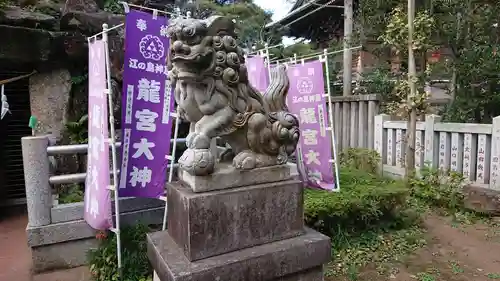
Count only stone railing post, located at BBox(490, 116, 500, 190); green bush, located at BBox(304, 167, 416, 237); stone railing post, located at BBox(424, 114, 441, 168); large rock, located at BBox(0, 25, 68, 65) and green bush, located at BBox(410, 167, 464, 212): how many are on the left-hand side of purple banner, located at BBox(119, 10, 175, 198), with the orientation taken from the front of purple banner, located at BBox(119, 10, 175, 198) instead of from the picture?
4

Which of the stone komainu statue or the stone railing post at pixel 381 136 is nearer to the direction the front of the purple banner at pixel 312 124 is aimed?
the stone komainu statue

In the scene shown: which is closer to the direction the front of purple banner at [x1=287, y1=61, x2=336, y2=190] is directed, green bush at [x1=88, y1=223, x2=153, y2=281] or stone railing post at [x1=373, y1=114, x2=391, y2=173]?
the green bush

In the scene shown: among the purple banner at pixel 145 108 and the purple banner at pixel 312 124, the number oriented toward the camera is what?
2

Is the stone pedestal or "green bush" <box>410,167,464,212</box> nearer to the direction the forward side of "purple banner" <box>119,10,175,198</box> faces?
the stone pedestal

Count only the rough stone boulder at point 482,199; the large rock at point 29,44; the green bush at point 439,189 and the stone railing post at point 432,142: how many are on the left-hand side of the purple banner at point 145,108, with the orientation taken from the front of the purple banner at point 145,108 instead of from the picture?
3

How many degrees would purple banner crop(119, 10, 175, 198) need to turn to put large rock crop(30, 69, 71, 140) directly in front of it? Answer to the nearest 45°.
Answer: approximately 135° to its right

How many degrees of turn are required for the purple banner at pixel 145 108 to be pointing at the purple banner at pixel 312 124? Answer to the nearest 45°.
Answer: approximately 90° to its left

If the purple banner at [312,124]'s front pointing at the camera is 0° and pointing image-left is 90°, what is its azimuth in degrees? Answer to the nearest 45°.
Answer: approximately 0°

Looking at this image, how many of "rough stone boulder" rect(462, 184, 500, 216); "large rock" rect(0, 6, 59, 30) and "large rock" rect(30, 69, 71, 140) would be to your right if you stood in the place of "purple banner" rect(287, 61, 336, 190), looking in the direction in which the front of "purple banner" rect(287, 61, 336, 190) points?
2

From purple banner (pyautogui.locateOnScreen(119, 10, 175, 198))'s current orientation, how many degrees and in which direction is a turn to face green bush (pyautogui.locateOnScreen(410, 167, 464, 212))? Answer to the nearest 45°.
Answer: approximately 90° to its left

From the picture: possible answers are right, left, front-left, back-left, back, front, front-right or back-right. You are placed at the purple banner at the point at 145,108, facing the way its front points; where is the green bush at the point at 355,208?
left

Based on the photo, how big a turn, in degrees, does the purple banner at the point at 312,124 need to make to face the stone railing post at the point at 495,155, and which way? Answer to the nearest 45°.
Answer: approximately 90° to its left

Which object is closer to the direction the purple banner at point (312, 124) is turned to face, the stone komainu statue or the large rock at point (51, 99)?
the stone komainu statue
